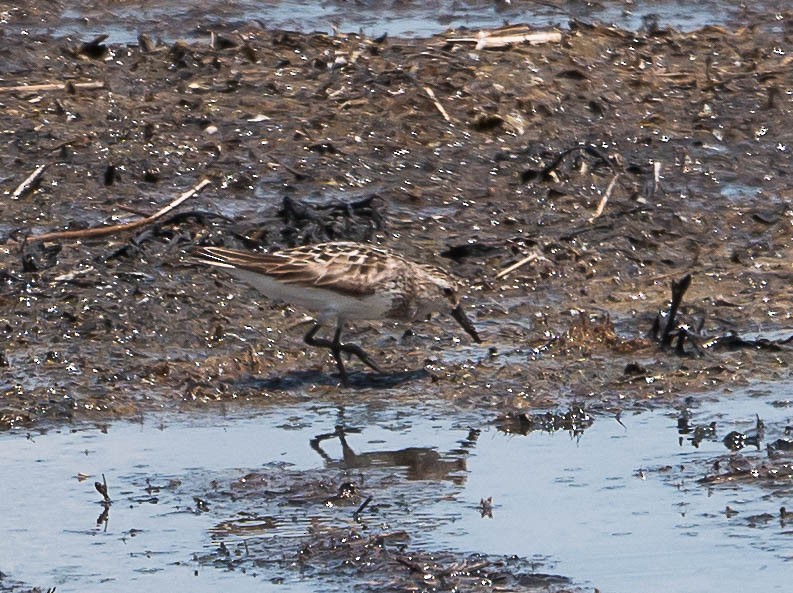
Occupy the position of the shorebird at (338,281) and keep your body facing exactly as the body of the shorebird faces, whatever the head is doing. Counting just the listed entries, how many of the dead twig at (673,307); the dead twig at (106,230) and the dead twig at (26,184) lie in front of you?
1

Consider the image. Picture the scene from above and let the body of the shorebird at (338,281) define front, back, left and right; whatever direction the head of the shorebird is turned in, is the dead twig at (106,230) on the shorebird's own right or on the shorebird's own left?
on the shorebird's own left

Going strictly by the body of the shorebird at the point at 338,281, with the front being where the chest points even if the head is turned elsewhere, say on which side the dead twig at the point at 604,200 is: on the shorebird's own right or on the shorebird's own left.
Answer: on the shorebird's own left

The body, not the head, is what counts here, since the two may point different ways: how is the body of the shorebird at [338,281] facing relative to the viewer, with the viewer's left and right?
facing to the right of the viewer

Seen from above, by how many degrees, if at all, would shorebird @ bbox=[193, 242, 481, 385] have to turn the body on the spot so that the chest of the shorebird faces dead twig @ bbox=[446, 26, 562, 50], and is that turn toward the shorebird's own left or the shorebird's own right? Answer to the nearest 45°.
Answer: approximately 90° to the shorebird's own left

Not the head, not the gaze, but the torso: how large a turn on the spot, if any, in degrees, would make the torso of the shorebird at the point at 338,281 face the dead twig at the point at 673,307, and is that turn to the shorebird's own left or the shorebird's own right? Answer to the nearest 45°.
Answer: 0° — it already faces it

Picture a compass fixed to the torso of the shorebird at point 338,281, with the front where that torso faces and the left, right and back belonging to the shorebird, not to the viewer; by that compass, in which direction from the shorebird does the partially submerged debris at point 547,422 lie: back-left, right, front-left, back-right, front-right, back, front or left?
front-right

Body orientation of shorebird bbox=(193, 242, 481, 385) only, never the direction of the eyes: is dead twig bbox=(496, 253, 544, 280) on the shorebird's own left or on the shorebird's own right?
on the shorebird's own left

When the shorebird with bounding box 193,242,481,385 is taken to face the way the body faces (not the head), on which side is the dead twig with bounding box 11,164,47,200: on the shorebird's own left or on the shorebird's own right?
on the shorebird's own left
